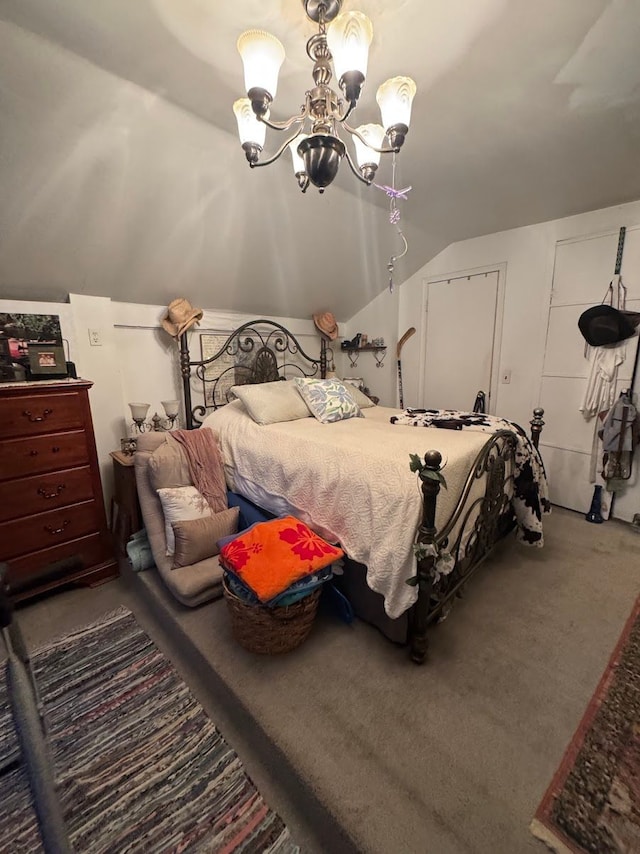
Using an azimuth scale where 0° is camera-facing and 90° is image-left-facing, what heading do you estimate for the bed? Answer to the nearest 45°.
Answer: approximately 315°

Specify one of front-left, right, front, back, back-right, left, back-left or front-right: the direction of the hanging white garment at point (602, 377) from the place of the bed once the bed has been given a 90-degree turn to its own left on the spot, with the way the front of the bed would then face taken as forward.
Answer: front

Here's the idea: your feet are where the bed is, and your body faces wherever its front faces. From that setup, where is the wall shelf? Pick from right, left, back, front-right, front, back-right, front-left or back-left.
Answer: back-left

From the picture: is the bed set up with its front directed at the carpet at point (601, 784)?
yes

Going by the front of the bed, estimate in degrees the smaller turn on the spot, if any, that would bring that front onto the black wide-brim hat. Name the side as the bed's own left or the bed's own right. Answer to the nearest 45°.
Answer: approximately 90° to the bed's own left

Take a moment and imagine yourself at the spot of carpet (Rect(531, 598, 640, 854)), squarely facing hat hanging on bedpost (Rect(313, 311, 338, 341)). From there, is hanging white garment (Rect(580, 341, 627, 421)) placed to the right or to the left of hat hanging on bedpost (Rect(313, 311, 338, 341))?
right

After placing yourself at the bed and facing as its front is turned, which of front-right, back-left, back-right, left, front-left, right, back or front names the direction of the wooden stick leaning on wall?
back-left

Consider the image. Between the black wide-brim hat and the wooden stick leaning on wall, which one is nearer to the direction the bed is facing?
the black wide-brim hat

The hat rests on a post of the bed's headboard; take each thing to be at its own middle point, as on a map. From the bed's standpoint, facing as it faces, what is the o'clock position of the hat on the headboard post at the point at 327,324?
The hat on the headboard post is roughly at 7 o'clock from the bed.

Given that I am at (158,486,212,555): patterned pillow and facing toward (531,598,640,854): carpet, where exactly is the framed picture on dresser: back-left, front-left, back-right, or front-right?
back-right

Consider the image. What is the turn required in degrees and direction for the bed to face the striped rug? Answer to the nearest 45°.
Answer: approximately 90° to its right

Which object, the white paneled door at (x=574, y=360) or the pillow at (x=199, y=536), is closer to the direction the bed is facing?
the white paneled door

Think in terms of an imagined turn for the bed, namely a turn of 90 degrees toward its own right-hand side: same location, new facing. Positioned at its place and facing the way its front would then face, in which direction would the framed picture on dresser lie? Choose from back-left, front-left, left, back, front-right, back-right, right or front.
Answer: front-right

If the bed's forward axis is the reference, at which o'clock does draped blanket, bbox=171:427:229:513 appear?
The draped blanket is roughly at 5 o'clock from the bed.
